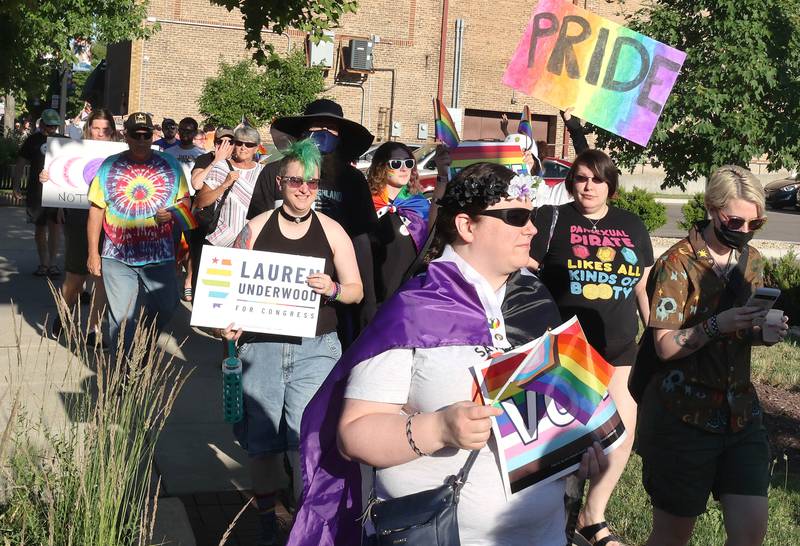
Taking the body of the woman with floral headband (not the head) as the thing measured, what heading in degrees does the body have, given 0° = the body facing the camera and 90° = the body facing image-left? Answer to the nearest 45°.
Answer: approximately 315°

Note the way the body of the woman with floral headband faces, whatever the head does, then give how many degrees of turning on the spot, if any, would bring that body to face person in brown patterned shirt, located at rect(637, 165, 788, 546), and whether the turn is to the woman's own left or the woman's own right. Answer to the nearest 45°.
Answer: approximately 90° to the woman's own left

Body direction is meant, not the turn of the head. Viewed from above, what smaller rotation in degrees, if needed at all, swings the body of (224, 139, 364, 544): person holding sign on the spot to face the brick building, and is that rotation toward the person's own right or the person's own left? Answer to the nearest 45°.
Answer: approximately 180°

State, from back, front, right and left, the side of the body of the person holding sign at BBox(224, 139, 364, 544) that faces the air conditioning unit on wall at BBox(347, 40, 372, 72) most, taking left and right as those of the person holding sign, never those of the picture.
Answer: back

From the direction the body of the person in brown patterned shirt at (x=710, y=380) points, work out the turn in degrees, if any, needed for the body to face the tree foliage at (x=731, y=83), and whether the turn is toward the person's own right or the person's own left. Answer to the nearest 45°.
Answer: approximately 135° to the person's own left

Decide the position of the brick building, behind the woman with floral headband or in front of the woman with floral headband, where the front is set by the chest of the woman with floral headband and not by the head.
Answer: behind

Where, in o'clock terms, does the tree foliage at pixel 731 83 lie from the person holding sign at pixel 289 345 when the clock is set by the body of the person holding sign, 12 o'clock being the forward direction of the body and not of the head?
The tree foliage is roughly at 7 o'clock from the person holding sign.

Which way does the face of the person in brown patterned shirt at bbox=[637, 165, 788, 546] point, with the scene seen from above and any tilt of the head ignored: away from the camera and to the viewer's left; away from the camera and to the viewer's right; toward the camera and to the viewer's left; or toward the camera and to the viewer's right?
toward the camera and to the viewer's right

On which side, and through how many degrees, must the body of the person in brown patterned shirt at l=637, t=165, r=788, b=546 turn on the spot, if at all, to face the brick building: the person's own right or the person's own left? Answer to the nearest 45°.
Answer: approximately 135° to the person's own left

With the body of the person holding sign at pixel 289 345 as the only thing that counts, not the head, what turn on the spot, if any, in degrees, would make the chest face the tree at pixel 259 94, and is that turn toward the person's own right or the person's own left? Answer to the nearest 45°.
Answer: approximately 180°

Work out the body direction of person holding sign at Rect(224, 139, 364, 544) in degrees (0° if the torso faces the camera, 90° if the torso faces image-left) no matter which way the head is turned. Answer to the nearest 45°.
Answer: approximately 0°

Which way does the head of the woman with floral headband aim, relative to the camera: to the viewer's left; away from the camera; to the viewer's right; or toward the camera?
to the viewer's right
